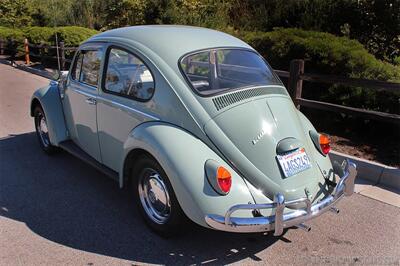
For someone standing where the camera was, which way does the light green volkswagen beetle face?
facing away from the viewer and to the left of the viewer

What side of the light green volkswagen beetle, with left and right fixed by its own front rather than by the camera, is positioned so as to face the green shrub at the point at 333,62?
right

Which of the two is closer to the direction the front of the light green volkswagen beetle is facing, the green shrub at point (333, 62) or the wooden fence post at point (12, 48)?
the wooden fence post

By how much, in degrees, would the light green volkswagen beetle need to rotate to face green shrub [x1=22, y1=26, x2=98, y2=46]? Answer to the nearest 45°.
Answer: approximately 45° to its right

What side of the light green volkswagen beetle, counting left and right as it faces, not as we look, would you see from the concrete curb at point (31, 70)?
front

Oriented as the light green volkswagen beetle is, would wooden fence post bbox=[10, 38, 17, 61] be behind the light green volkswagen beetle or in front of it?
in front

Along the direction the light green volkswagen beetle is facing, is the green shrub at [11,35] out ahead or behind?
ahead
